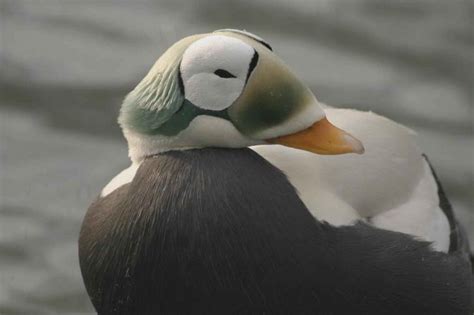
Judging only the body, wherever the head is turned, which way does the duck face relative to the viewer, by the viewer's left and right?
facing the viewer and to the left of the viewer
